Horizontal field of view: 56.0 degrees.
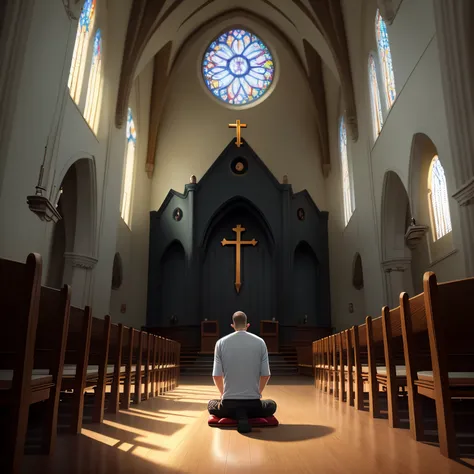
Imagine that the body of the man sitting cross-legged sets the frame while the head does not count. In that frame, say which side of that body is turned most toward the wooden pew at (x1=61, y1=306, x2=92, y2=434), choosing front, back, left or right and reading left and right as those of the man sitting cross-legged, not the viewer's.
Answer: left

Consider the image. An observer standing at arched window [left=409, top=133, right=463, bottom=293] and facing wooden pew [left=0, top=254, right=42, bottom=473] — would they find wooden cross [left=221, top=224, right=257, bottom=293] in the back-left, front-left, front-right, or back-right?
back-right

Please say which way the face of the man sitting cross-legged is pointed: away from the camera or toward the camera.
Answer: away from the camera

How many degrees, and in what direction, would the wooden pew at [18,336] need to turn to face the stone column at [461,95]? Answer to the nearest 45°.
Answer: approximately 90° to its right

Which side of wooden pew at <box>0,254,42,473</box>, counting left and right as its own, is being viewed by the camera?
back

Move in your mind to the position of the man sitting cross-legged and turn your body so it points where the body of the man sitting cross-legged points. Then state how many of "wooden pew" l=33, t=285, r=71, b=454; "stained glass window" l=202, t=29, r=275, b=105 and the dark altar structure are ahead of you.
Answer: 2

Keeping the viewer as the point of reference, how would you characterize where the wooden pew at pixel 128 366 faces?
facing away from the viewer

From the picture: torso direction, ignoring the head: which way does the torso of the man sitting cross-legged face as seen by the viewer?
away from the camera

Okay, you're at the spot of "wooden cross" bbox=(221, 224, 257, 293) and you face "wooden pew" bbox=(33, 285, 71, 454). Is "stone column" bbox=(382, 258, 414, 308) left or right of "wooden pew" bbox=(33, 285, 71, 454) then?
left

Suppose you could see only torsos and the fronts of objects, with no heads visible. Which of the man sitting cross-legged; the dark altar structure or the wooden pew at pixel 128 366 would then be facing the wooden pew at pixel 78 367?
the dark altar structure

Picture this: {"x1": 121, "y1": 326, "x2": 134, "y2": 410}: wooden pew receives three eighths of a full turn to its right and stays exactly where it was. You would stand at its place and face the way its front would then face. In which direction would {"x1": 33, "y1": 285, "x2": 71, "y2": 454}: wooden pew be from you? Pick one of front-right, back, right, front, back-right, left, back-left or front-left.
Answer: front-right
